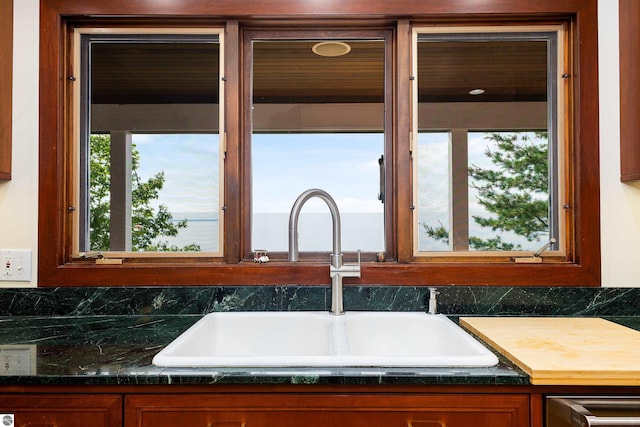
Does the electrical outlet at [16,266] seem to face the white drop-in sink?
no

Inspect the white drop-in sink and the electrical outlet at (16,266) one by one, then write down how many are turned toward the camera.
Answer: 2

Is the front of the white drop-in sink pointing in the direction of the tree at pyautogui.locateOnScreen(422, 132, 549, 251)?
no

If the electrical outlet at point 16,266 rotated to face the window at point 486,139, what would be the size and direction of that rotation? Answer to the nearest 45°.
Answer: approximately 45° to its left

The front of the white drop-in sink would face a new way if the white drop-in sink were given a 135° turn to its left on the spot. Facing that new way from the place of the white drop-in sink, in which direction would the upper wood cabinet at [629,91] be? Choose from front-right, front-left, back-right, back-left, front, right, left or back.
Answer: front-right

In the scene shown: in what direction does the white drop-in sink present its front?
toward the camera

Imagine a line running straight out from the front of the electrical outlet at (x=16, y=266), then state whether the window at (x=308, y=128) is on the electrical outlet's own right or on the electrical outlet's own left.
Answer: on the electrical outlet's own left

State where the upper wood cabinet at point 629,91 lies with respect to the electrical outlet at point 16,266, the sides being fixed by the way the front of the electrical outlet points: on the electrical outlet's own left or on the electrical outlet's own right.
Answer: on the electrical outlet's own left

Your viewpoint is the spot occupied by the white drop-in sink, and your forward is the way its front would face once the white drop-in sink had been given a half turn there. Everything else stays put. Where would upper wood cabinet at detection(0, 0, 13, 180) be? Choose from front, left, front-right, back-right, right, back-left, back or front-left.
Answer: left

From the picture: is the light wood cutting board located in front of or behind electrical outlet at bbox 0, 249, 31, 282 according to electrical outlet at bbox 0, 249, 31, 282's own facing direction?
in front

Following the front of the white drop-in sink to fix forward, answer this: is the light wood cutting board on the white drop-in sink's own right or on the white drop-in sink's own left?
on the white drop-in sink's own left

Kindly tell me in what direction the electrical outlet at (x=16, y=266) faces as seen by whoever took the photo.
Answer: facing the viewer
